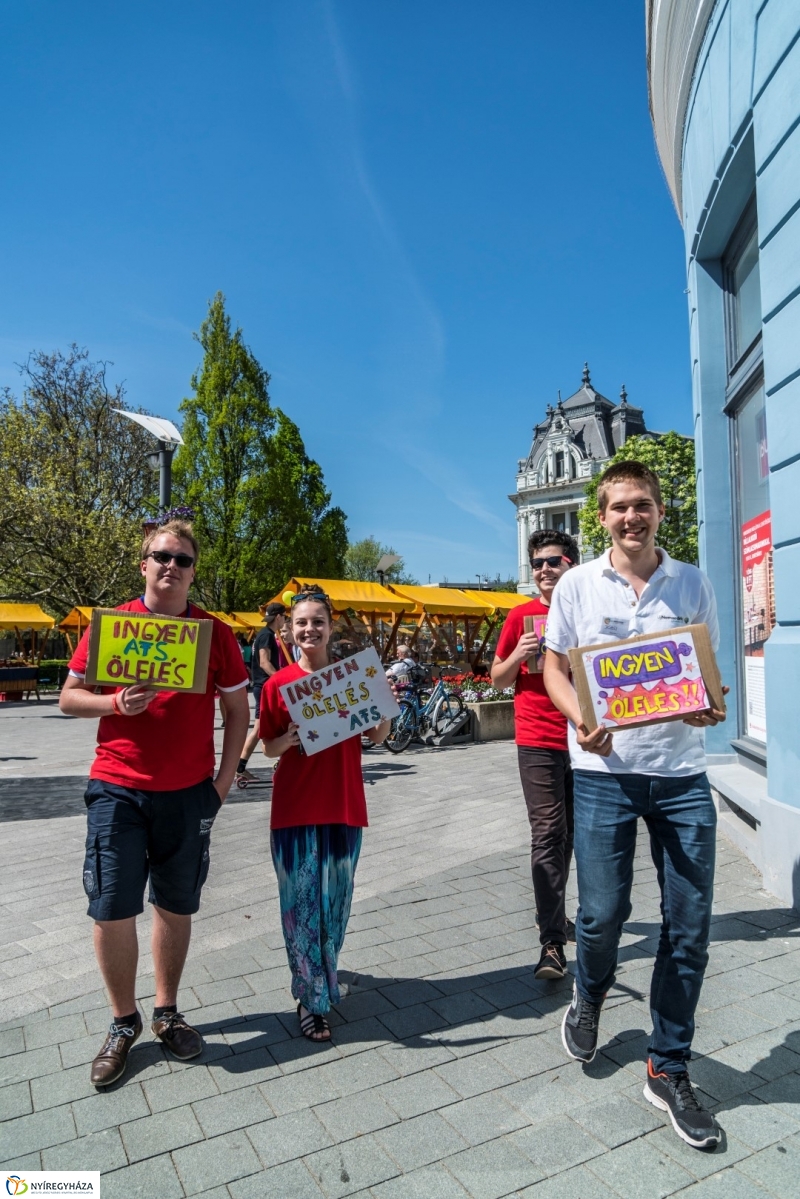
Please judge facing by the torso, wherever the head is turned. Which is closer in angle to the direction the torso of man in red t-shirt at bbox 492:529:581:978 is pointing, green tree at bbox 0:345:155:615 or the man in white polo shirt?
the man in white polo shirt

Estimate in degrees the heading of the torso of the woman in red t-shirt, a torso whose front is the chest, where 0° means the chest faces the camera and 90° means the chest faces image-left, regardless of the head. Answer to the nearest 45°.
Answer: approximately 0°

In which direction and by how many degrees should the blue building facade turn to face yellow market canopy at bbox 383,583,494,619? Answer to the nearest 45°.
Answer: approximately 45° to its right

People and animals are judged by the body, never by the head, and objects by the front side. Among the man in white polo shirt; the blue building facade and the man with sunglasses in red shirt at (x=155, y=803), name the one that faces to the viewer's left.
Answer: the blue building facade

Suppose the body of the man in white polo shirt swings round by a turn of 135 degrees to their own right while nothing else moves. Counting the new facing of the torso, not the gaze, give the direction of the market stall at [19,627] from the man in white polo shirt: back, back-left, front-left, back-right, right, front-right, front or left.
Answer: front

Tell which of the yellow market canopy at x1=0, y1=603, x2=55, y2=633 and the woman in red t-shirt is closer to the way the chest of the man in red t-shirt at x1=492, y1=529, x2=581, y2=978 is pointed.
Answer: the woman in red t-shirt

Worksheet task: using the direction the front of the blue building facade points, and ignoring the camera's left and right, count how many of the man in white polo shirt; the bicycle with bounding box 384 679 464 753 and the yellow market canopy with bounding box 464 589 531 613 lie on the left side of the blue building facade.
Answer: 1

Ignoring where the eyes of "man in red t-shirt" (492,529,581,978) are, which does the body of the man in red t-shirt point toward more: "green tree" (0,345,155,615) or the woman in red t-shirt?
the woman in red t-shirt

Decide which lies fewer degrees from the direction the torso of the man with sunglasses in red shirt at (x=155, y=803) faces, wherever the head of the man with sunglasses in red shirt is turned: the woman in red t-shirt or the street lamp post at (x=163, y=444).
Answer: the woman in red t-shirt

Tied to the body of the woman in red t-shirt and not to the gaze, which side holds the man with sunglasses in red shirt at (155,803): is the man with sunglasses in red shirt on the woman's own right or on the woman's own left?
on the woman's own right

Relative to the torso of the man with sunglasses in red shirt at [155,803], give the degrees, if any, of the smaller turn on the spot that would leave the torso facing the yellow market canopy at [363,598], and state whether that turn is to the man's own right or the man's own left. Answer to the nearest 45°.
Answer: approximately 180°

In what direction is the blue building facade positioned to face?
to the viewer's left
